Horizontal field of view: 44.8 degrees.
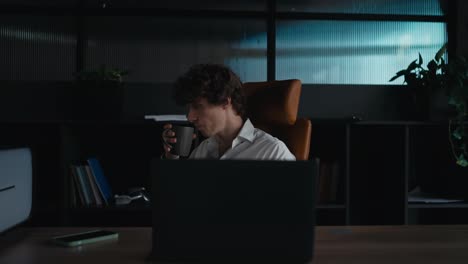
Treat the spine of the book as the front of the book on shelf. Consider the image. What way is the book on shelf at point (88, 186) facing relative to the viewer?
toward the camera

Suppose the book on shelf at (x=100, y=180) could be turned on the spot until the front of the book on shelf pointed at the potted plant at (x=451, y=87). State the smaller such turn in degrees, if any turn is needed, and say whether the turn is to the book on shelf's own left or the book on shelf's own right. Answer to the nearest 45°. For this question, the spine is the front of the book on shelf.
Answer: approximately 90° to the book on shelf's own left

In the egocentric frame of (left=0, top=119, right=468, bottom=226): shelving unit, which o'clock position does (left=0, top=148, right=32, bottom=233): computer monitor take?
The computer monitor is roughly at 1 o'clock from the shelving unit.

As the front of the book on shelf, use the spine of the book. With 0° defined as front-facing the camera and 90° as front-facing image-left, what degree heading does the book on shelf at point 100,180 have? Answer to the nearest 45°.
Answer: approximately 0°

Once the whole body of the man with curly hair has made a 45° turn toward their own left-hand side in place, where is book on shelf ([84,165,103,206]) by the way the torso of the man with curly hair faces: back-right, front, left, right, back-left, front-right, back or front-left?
back-right

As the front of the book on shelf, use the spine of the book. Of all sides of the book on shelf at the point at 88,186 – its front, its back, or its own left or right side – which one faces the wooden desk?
front

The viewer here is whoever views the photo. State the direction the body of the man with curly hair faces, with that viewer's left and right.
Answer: facing the viewer and to the left of the viewer

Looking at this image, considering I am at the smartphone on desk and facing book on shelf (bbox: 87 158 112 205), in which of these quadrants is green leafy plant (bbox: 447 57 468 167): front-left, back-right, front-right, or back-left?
front-right

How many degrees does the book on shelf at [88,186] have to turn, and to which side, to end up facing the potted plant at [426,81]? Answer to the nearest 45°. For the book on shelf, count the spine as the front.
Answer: approximately 90° to its left
